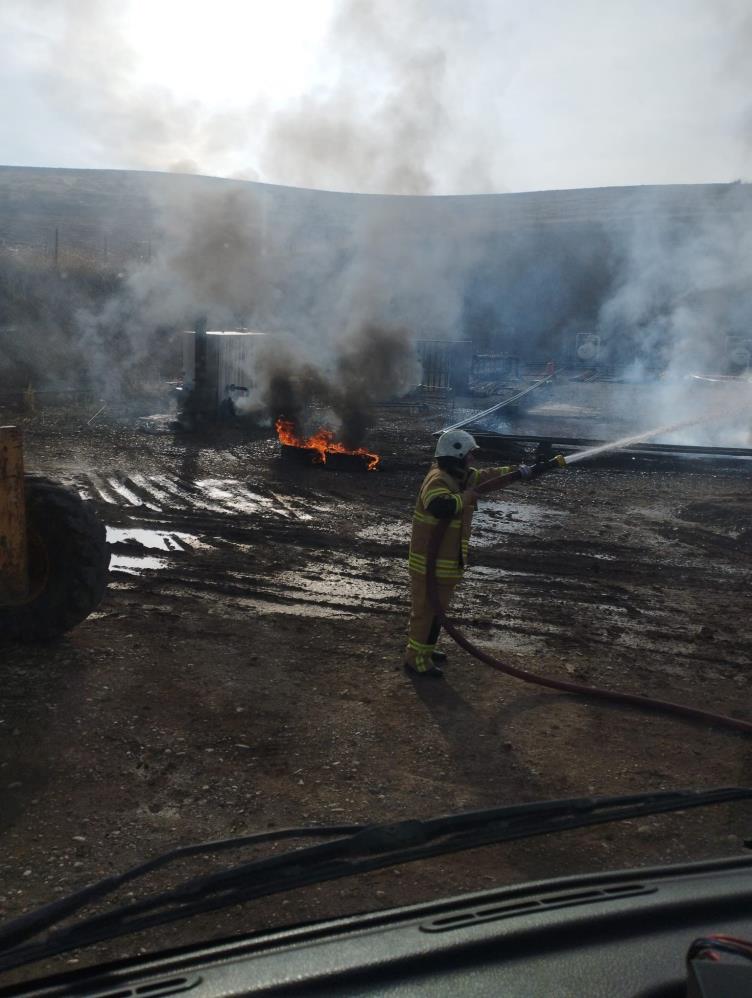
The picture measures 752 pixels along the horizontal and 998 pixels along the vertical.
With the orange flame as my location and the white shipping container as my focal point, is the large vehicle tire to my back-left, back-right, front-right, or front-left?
back-left

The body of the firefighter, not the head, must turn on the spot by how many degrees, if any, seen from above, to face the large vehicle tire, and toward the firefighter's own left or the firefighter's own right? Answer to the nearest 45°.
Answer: approximately 180°

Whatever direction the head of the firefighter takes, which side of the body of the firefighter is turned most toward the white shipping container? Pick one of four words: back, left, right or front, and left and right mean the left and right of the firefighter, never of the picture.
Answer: left

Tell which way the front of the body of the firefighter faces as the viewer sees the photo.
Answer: to the viewer's right
